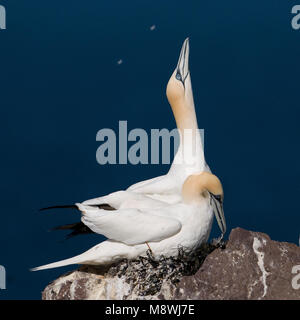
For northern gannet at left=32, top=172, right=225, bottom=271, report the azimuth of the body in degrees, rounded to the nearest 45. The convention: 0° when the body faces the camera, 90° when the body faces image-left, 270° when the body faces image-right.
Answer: approximately 270°
